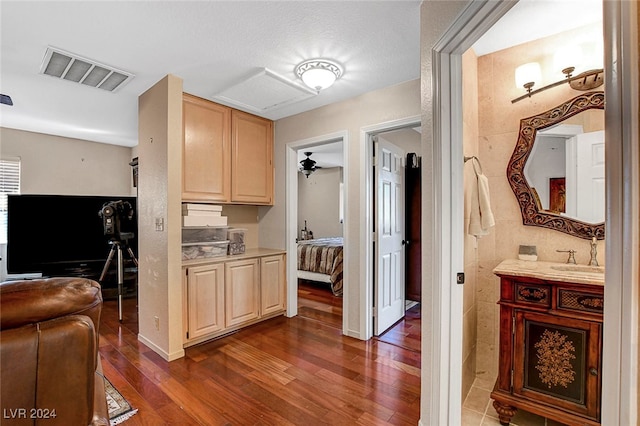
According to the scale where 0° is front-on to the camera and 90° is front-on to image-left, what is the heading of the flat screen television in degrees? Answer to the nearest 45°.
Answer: approximately 0°

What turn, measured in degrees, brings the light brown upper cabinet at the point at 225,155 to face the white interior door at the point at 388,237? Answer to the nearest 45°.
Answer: approximately 45° to its left

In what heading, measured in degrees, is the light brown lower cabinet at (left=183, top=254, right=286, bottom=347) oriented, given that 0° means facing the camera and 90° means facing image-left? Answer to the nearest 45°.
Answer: approximately 315°

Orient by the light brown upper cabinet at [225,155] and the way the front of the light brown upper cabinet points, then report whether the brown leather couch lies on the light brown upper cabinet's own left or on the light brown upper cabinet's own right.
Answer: on the light brown upper cabinet's own right

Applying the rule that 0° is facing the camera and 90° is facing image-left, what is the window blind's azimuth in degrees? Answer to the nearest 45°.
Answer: approximately 0°

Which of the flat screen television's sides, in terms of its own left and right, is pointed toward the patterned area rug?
front

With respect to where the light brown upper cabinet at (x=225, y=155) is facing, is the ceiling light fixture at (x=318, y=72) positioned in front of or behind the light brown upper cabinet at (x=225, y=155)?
in front
